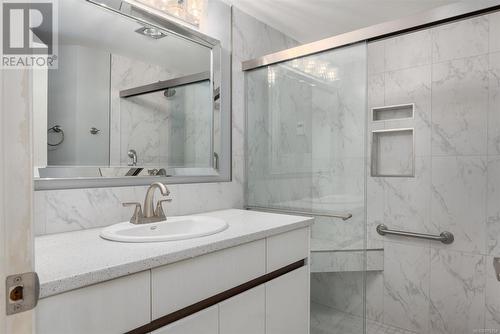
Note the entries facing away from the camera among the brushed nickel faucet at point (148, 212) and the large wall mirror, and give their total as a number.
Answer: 0

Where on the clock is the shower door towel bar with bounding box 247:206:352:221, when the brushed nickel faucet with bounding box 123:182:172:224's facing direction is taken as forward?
The shower door towel bar is roughly at 10 o'clock from the brushed nickel faucet.

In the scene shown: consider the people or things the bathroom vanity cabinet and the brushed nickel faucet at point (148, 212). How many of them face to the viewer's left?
0

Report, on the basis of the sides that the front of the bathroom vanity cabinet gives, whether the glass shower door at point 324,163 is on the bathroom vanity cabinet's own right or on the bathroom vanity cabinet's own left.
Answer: on the bathroom vanity cabinet's own left

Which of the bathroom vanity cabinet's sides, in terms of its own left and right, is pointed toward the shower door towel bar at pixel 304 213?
left

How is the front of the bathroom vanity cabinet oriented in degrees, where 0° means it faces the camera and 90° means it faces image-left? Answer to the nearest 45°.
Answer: approximately 315°

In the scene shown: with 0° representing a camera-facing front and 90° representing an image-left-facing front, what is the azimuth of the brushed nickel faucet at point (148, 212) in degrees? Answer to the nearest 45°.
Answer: approximately 315°
